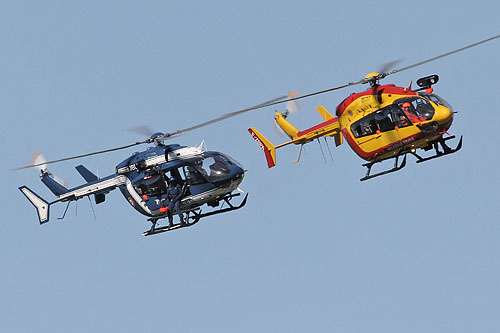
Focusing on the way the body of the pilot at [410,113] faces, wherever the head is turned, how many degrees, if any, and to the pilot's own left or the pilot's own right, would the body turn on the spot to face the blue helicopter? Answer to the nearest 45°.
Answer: approximately 180°

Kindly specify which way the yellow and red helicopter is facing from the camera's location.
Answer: facing the viewer and to the right of the viewer

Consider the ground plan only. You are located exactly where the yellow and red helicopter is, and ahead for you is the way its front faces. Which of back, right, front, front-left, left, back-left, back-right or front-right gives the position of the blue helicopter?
back-right

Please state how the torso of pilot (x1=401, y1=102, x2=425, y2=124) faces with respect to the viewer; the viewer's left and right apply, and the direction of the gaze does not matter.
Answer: facing to the right of the viewer
